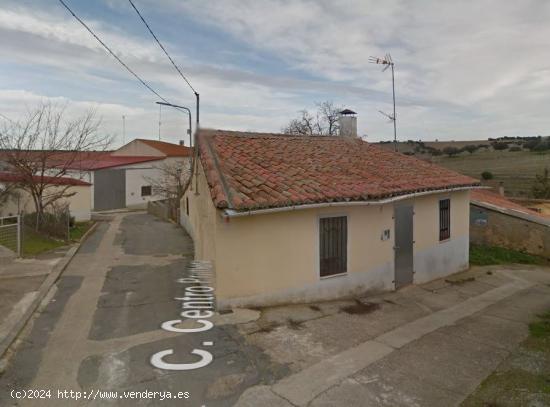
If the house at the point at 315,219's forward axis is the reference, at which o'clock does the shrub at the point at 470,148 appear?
The shrub is roughly at 8 o'clock from the house.

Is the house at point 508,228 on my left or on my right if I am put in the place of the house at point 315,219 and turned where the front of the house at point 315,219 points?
on my left

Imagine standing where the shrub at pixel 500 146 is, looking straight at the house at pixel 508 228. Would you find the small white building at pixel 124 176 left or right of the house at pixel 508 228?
right

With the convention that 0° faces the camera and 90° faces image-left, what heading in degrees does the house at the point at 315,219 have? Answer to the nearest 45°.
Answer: approximately 315°

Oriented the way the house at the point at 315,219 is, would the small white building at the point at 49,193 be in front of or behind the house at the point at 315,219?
behind

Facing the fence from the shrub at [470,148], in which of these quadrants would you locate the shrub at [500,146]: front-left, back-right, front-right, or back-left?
back-left

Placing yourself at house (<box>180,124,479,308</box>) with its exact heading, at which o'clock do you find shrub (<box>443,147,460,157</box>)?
The shrub is roughly at 8 o'clock from the house.

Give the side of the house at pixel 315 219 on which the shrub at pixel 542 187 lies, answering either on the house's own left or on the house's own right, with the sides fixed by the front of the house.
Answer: on the house's own left

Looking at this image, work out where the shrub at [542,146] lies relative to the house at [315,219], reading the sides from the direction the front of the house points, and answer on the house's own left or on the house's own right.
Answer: on the house's own left
